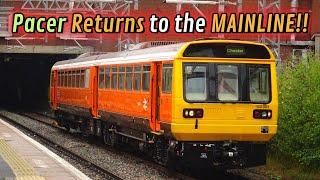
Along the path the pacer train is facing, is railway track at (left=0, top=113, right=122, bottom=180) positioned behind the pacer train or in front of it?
behind

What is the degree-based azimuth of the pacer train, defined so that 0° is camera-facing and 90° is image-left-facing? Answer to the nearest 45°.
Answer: approximately 315°
